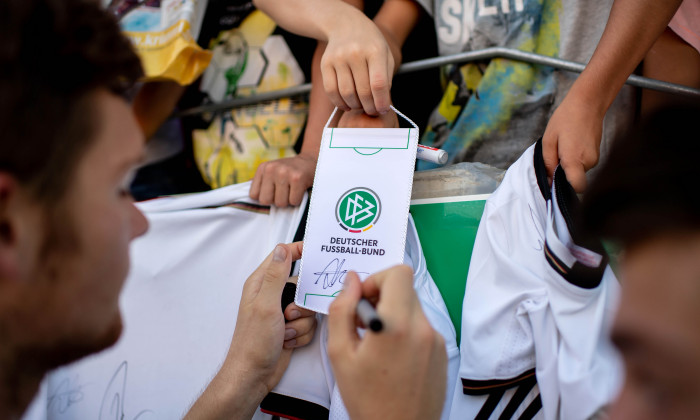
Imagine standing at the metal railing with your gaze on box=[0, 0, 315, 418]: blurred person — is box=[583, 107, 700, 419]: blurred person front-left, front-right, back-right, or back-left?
front-left

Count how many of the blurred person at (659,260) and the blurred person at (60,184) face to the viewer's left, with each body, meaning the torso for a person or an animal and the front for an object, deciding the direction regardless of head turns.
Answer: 1

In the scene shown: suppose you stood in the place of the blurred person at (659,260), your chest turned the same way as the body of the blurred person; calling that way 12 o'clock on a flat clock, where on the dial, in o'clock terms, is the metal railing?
The metal railing is roughly at 2 o'clock from the blurred person.

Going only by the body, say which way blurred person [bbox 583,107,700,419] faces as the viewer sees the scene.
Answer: to the viewer's left

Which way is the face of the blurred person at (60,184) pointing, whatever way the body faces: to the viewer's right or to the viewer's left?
to the viewer's right

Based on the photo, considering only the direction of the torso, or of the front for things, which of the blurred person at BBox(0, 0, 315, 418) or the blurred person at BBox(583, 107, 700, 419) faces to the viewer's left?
the blurred person at BBox(583, 107, 700, 419)

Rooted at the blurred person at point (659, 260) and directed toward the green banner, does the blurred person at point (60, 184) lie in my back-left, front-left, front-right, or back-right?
front-left

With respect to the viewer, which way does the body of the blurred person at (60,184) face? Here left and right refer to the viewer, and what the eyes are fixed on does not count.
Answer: facing away from the viewer and to the right of the viewer

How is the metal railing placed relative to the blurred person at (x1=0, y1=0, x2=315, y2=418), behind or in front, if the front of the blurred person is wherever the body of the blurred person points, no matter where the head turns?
in front

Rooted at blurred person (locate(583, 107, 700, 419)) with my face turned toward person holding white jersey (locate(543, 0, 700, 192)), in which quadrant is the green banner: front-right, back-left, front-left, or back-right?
front-left
